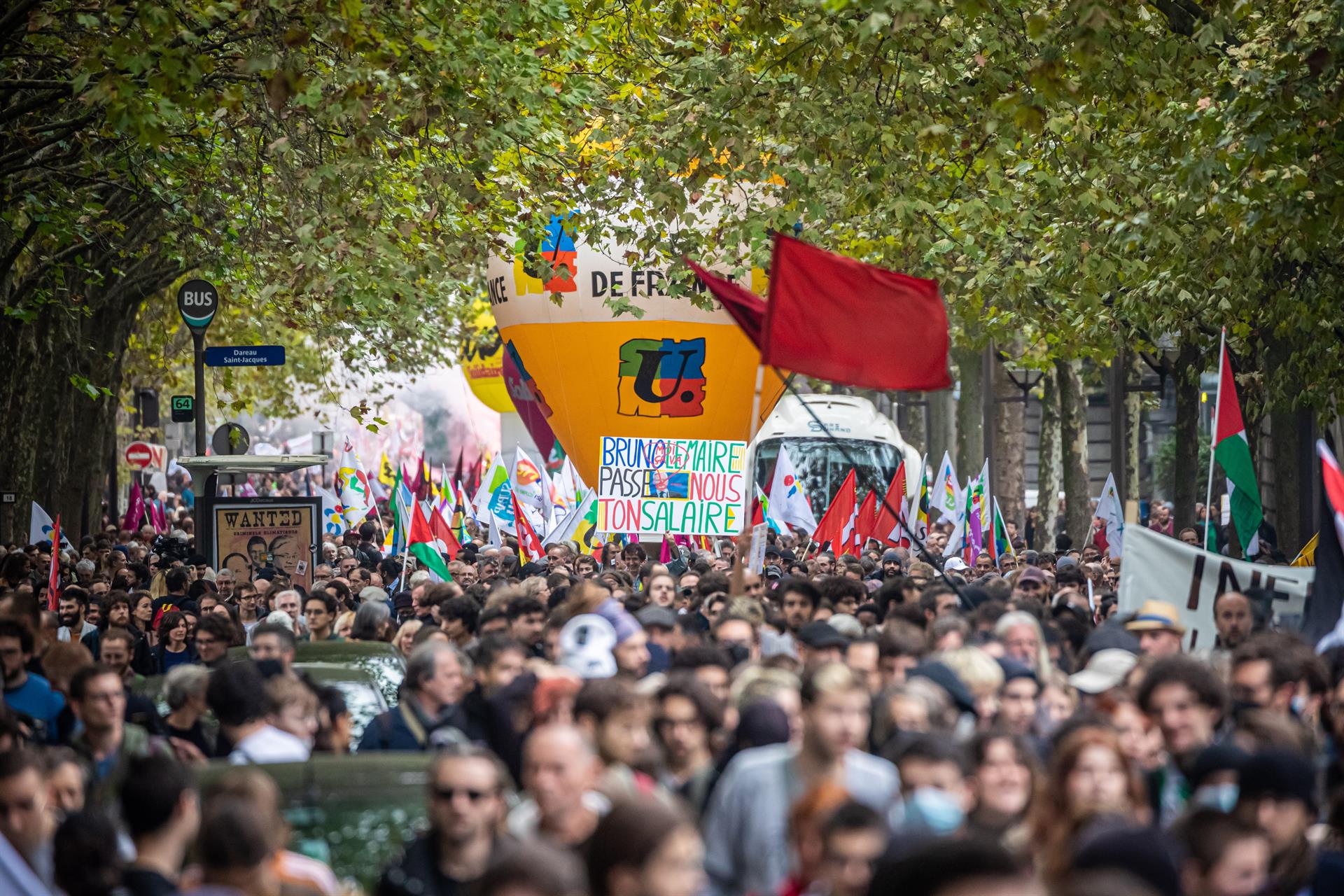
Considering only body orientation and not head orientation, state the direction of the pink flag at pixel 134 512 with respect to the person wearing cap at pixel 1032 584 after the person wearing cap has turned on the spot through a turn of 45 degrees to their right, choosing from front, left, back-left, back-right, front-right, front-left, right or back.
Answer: right

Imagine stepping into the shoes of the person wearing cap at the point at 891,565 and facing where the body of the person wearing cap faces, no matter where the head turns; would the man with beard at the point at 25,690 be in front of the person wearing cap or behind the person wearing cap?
in front

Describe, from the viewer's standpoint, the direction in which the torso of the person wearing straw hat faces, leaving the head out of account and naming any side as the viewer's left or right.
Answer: facing the viewer and to the left of the viewer

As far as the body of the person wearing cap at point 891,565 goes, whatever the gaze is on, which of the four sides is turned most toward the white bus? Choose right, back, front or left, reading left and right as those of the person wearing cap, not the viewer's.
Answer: back

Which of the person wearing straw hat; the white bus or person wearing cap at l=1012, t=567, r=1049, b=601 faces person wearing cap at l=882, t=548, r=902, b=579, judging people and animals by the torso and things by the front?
the white bus

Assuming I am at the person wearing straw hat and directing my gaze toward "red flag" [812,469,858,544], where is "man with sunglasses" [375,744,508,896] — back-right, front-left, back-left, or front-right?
back-left

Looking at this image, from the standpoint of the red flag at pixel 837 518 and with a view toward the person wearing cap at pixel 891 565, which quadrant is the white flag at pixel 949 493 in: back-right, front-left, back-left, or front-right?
back-left

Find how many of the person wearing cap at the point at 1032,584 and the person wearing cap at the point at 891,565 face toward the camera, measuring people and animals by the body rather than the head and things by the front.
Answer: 2
